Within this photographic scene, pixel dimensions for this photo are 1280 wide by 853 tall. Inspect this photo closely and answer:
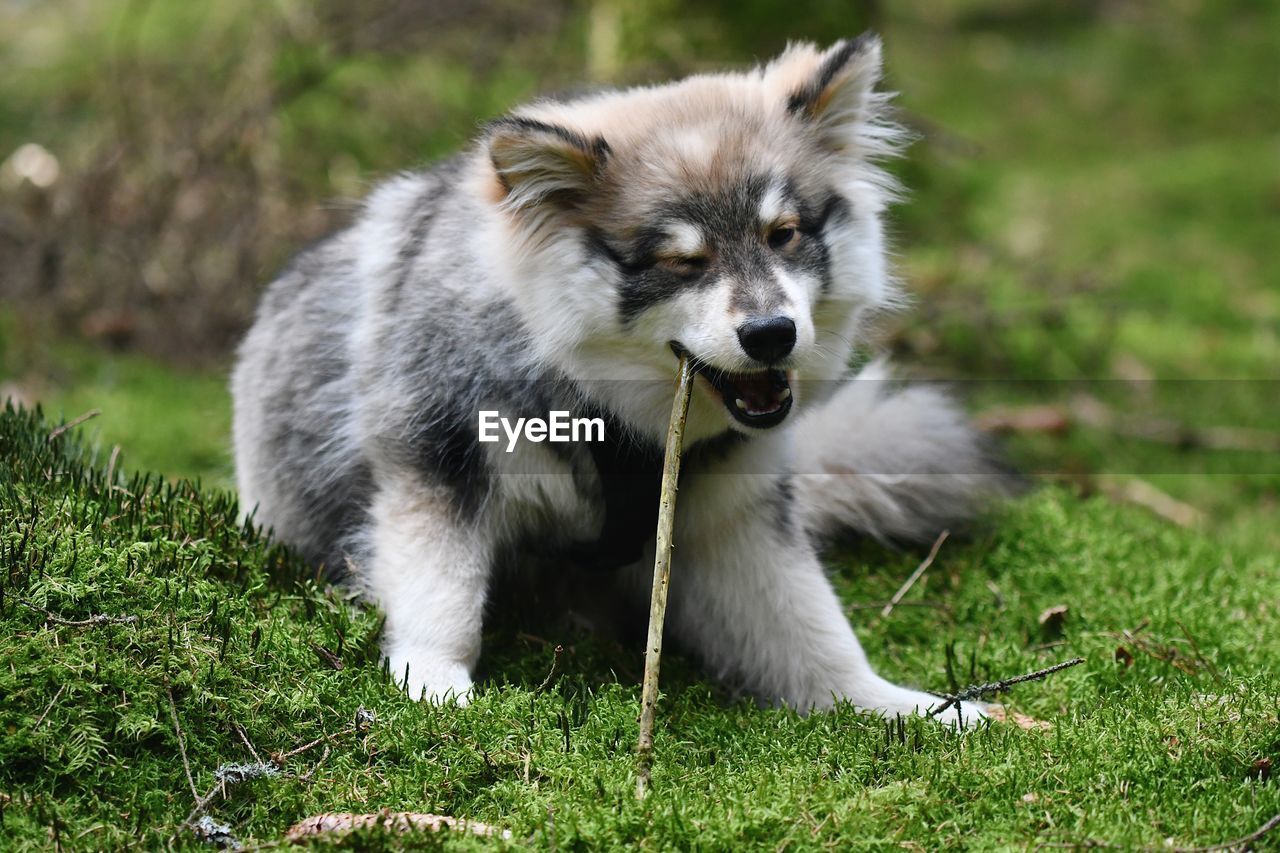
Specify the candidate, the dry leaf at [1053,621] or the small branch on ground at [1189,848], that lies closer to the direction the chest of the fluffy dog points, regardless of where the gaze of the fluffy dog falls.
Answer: the small branch on ground

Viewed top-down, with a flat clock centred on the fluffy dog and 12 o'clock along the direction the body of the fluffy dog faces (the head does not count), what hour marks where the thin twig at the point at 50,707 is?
The thin twig is roughly at 3 o'clock from the fluffy dog.

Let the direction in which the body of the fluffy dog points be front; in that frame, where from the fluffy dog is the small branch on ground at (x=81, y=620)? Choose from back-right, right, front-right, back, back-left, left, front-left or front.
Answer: right

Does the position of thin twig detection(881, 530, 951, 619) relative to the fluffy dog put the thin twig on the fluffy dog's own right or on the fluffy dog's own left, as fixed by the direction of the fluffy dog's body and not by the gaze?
on the fluffy dog's own left

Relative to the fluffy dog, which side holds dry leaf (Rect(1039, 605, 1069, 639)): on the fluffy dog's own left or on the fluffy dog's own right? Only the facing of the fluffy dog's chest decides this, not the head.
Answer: on the fluffy dog's own left

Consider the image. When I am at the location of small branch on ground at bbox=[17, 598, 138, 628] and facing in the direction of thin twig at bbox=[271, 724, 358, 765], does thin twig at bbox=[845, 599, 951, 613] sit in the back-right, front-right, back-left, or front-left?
front-left

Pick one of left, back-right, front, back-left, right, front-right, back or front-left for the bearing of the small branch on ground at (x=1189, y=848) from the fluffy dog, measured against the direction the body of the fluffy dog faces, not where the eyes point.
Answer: front

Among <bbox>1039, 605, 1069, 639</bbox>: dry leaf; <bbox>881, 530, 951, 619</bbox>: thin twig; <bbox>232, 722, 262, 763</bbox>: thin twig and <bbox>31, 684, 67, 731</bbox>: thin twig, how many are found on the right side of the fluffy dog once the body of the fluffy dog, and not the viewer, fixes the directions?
2

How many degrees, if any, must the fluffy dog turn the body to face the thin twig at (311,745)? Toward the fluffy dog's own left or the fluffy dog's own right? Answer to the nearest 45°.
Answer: approximately 90° to the fluffy dog's own right

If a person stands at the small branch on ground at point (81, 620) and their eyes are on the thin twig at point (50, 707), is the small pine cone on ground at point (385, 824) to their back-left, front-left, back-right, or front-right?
front-left

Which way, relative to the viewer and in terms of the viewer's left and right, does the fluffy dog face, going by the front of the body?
facing the viewer and to the right of the viewer

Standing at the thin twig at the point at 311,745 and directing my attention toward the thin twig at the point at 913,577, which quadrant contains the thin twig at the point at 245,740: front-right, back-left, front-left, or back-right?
back-left

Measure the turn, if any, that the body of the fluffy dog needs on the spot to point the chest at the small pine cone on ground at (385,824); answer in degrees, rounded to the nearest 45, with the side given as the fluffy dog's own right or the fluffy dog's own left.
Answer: approximately 45° to the fluffy dog's own right
